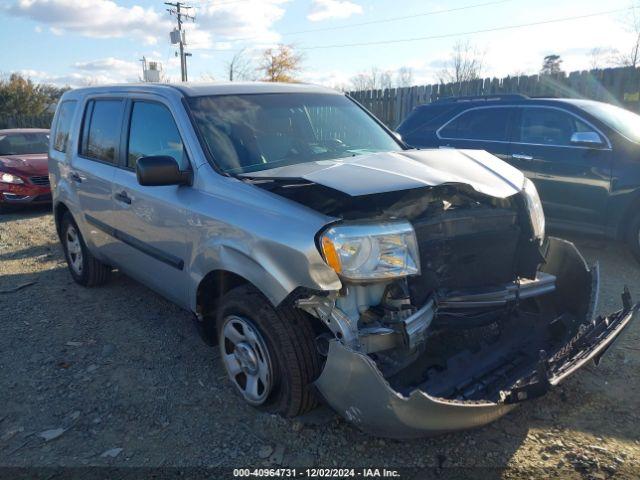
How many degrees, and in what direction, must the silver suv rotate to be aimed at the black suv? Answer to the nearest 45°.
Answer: approximately 90° to its left

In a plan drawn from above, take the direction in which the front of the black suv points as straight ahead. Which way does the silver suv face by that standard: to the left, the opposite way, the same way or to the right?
the same way

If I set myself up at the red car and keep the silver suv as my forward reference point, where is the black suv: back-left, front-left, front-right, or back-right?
front-left

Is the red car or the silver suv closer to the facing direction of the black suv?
the silver suv

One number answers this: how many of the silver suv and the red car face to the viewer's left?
0

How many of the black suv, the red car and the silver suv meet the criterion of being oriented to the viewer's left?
0

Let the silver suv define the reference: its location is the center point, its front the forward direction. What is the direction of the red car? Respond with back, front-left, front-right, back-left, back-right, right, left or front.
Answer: back

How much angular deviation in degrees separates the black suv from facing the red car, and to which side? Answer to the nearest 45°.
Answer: approximately 135° to its right

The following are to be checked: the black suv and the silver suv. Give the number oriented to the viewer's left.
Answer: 0

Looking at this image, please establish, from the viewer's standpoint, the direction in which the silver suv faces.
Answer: facing the viewer and to the right of the viewer
